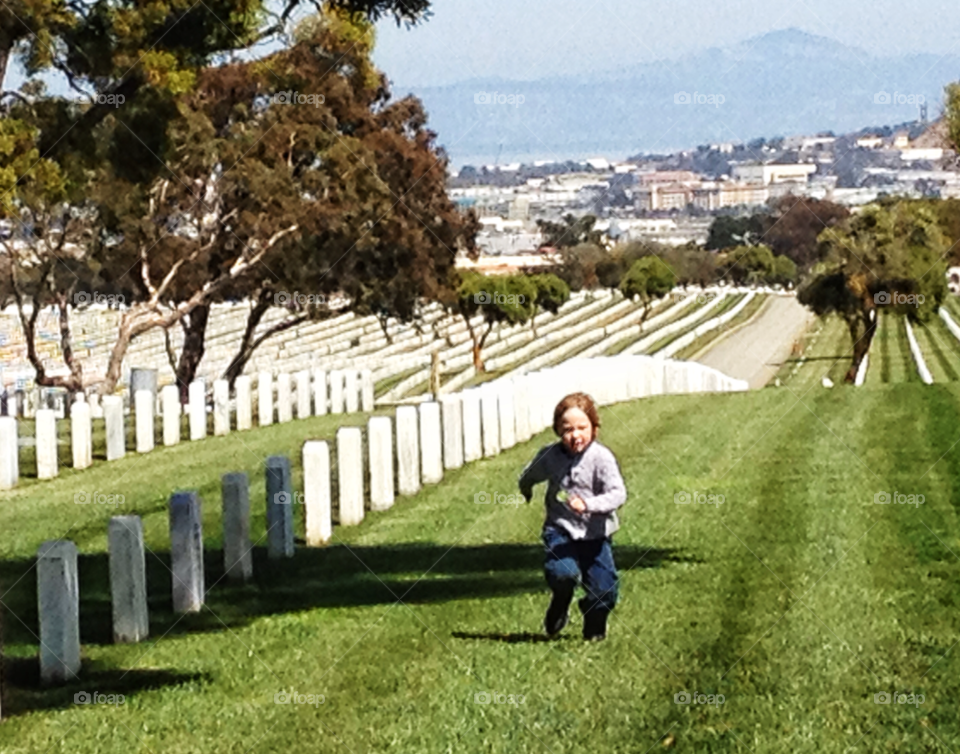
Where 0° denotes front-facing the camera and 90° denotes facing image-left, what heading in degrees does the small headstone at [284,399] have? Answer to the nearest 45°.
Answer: approximately 315°

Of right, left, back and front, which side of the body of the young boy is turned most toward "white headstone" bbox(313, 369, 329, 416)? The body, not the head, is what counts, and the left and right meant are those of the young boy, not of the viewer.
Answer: back

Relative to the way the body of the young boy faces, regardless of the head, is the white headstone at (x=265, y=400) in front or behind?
behind

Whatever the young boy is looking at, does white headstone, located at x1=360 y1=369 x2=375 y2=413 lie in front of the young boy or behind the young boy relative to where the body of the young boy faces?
behind

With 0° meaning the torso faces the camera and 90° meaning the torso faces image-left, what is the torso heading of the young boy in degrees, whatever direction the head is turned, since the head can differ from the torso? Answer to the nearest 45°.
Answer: approximately 0°

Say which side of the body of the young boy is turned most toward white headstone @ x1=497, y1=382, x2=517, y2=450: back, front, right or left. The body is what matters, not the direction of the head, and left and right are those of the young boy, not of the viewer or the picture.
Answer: back

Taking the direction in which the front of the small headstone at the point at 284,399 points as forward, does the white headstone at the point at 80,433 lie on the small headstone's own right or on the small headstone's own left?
on the small headstone's own right

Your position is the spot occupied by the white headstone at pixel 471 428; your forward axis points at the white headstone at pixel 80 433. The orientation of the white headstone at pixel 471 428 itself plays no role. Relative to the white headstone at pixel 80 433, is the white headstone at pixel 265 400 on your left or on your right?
right
